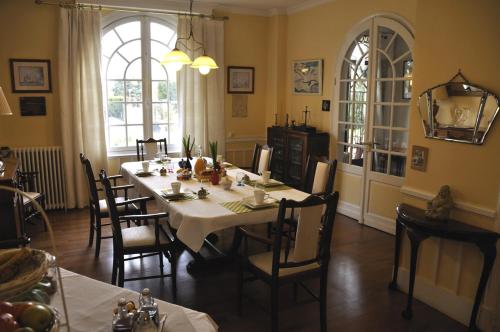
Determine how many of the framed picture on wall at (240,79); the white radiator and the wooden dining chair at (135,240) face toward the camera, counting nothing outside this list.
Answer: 2

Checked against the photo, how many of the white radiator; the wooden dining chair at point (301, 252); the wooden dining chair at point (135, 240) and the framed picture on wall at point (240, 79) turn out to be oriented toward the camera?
2

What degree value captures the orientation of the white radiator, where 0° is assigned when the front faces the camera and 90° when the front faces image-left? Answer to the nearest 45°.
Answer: approximately 0°

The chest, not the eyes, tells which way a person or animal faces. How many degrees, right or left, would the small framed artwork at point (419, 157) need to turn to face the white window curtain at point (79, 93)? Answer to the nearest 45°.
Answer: approximately 45° to its right

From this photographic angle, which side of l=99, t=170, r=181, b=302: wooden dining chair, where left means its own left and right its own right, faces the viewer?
right

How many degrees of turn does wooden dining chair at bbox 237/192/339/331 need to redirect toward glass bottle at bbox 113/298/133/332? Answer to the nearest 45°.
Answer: approximately 90° to its left

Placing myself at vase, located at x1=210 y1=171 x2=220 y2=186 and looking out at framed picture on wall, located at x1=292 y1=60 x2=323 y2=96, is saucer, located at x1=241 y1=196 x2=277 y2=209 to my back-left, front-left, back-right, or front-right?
back-right

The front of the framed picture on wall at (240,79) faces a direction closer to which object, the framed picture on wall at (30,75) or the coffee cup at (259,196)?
the coffee cup

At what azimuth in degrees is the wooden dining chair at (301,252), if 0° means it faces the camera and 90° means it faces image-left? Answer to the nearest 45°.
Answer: approximately 135°
